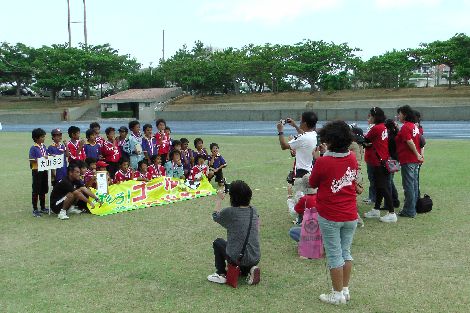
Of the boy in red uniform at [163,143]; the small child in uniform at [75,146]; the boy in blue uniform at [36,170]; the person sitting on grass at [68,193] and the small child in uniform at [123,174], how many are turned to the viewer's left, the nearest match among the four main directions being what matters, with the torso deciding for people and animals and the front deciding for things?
0

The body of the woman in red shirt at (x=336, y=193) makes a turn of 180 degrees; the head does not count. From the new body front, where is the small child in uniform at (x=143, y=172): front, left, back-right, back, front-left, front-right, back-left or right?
back

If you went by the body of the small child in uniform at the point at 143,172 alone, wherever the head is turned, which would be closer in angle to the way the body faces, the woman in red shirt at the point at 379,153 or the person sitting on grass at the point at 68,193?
the woman in red shirt

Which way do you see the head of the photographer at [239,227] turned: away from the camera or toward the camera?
away from the camera

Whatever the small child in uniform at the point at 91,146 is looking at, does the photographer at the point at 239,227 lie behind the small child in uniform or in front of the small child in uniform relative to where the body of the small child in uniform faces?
in front

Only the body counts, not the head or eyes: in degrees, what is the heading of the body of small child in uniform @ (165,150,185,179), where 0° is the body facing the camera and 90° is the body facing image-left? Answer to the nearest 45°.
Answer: approximately 315°

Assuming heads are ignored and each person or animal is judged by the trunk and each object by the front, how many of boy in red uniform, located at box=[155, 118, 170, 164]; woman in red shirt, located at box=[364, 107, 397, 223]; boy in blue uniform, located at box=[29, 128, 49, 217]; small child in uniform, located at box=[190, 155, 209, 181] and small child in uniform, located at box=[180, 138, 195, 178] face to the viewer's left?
1

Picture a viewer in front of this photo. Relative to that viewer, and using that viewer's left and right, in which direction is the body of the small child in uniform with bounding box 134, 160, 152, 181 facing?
facing the viewer and to the right of the viewer

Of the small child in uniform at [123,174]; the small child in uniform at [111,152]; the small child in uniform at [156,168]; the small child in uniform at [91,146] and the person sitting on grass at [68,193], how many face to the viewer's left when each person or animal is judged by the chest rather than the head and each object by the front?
0

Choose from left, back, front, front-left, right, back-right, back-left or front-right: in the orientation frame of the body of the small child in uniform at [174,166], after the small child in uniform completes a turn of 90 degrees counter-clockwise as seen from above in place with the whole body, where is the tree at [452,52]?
front

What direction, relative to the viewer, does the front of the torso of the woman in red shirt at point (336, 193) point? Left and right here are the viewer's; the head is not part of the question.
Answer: facing away from the viewer and to the left of the viewer

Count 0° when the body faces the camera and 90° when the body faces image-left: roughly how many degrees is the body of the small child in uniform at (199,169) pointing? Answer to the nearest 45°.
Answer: approximately 315°

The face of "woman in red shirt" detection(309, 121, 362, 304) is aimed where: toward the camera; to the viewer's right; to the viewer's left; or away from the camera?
away from the camera
